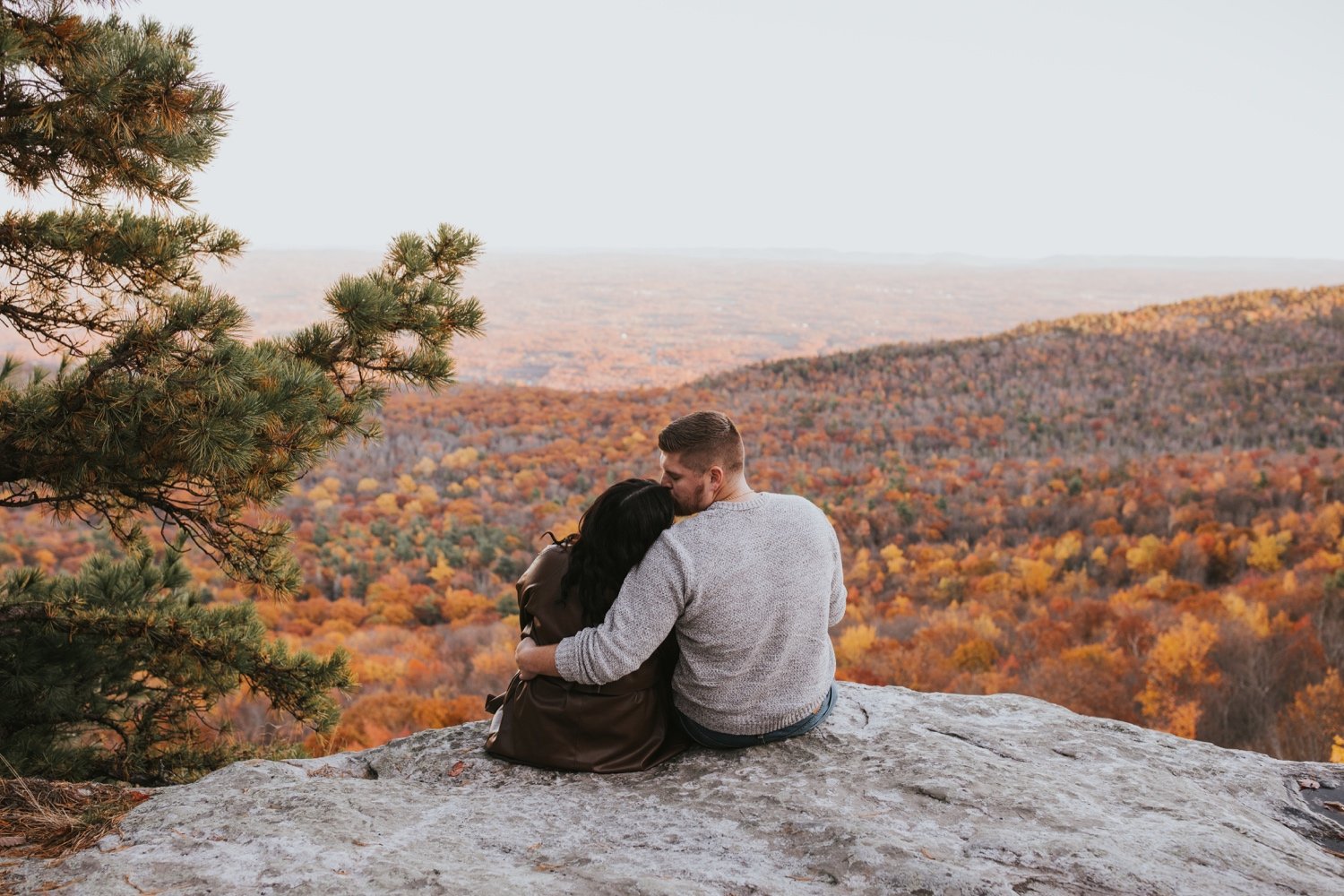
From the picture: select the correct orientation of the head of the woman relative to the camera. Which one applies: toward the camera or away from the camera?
away from the camera

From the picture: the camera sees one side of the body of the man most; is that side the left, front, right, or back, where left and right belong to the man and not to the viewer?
back

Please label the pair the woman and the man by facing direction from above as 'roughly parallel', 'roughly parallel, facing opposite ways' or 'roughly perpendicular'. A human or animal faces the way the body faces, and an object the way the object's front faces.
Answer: roughly parallel

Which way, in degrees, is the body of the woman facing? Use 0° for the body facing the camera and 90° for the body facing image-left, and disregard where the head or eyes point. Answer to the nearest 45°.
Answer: approximately 180°

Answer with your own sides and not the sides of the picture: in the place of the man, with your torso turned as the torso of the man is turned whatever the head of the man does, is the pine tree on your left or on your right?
on your left
